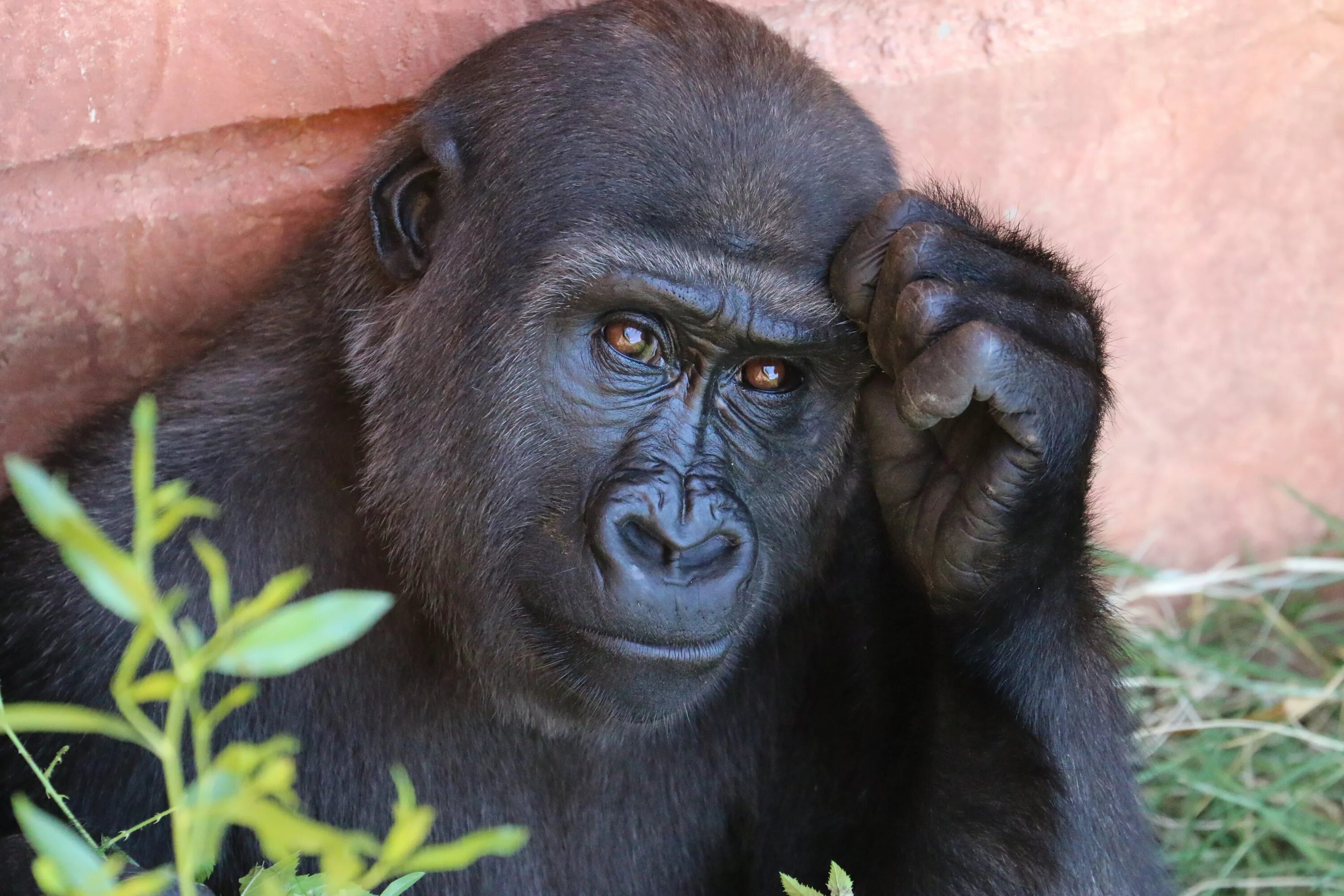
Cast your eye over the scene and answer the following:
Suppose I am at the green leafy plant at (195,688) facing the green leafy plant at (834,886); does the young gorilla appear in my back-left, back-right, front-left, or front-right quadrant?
front-left

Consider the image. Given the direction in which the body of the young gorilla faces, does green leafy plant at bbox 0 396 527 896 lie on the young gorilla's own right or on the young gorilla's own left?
on the young gorilla's own right

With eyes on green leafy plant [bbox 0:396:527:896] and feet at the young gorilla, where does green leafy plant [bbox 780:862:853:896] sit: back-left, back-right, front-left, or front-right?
front-left

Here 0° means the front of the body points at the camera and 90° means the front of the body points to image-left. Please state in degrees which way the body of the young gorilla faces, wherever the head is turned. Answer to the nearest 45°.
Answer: approximately 315°

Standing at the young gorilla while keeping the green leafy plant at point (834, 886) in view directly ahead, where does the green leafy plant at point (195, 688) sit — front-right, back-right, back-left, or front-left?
front-right
